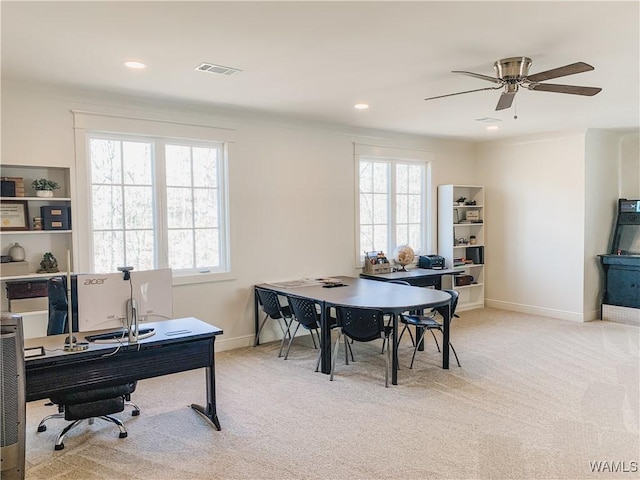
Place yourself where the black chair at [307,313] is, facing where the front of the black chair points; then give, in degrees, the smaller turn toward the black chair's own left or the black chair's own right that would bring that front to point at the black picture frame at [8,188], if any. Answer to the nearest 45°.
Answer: approximately 135° to the black chair's own left

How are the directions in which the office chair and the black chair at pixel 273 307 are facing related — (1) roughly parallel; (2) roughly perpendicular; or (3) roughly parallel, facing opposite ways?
roughly perpendicular

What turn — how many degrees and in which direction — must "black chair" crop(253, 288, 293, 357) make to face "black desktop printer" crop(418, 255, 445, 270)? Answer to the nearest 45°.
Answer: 0° — it already faces it

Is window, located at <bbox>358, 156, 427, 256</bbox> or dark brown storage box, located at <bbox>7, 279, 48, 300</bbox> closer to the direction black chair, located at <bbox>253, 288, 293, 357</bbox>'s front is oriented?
the window

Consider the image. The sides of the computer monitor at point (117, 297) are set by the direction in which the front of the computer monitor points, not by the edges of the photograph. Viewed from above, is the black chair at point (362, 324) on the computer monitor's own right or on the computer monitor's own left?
on the computer monitor's own right

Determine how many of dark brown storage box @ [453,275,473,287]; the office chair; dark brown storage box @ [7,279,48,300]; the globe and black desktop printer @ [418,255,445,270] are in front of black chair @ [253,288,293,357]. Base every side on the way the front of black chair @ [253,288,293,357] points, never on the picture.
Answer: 3

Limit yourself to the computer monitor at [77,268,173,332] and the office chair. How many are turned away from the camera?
1

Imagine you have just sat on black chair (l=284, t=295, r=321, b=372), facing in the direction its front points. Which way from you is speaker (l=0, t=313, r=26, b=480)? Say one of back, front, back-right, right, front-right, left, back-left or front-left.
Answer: back

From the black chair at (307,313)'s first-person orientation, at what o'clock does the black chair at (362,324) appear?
the black chair at (362,324) is roughly at 3 o'clock from the black chair at (307,313).
